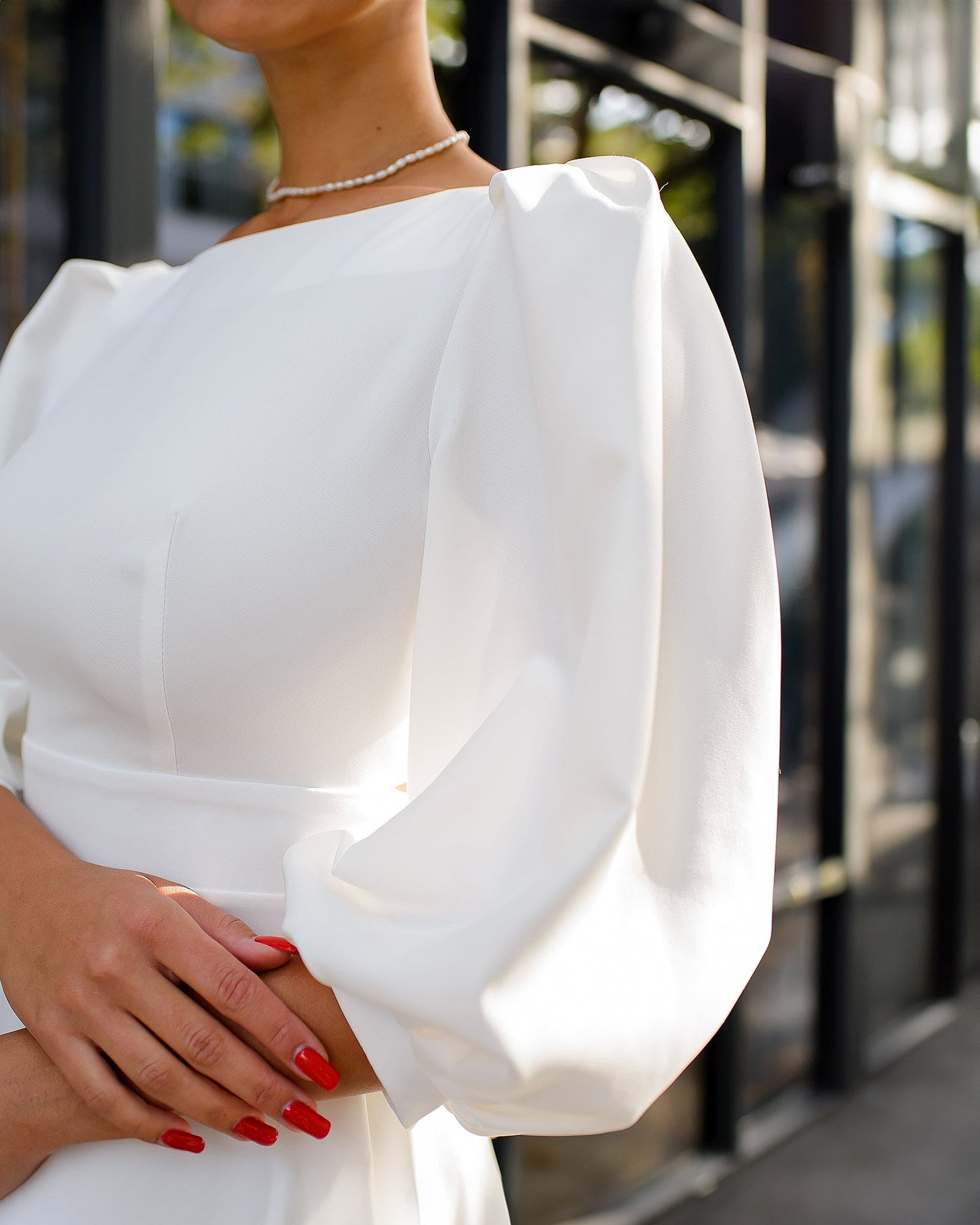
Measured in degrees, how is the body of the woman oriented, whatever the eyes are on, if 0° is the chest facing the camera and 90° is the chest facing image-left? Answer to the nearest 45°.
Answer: approximately 45°

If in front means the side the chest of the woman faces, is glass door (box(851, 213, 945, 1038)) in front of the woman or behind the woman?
behind
